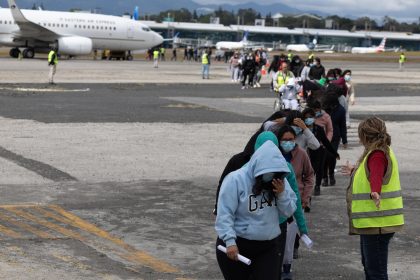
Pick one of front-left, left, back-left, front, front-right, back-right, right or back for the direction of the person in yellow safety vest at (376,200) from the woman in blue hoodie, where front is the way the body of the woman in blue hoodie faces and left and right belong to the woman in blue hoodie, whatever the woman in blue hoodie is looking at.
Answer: left

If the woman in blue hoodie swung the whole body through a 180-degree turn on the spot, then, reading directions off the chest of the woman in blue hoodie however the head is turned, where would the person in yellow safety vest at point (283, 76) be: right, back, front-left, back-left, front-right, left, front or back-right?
front-right

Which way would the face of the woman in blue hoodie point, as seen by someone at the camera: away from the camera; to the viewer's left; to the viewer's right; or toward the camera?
toward the camera

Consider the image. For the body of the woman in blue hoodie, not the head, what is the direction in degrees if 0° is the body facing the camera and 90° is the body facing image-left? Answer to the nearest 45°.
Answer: approximately 315°
